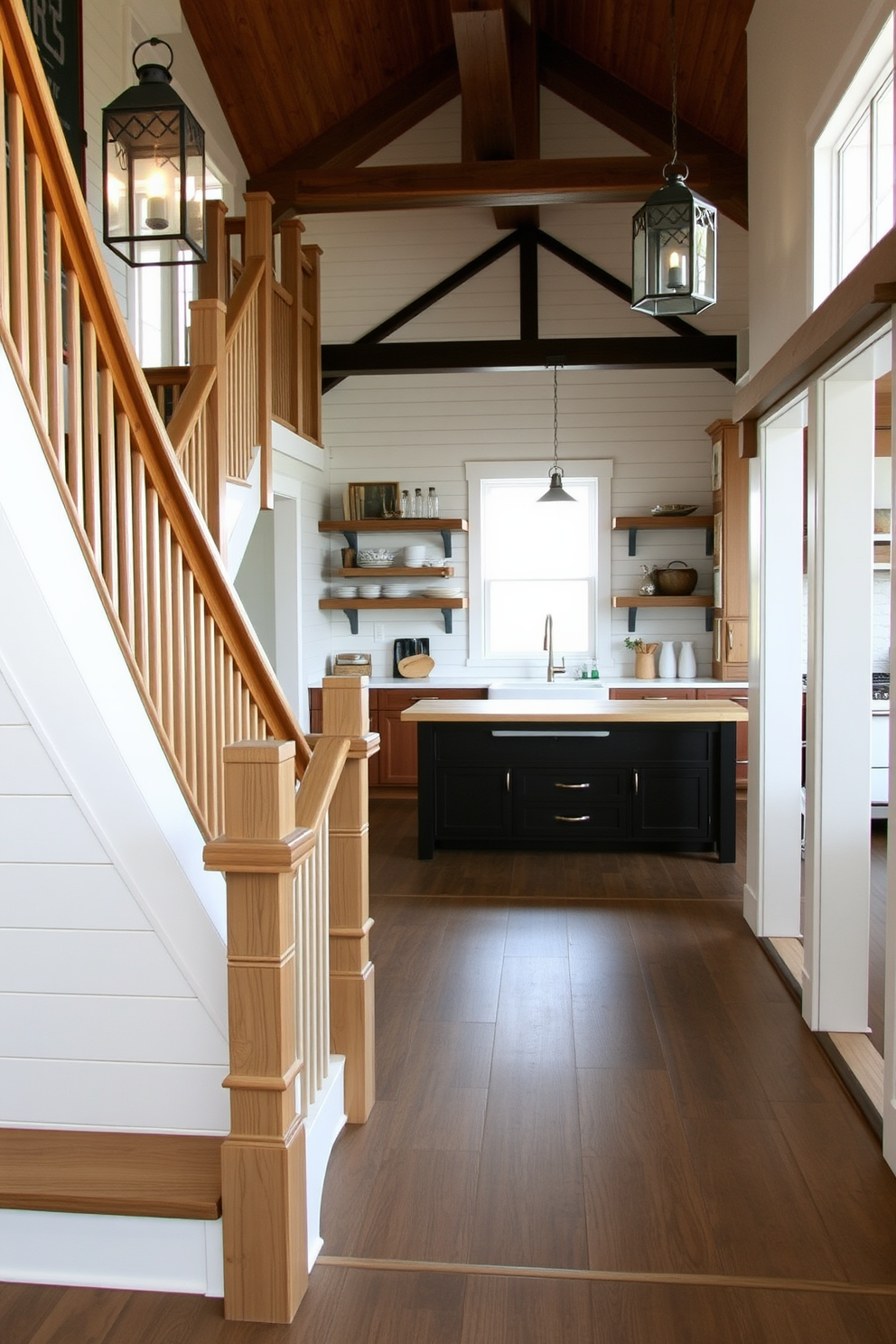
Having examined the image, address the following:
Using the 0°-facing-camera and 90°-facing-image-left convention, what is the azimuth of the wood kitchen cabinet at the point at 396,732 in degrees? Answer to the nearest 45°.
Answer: approximately 0°

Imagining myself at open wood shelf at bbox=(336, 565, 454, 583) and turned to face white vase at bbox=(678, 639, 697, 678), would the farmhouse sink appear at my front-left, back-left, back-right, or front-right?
front-right

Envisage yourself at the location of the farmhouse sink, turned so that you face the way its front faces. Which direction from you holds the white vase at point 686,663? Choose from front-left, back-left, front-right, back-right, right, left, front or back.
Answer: back-left

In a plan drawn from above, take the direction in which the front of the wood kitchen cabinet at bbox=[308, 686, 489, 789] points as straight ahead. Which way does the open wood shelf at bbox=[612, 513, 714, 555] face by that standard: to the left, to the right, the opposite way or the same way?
the same way

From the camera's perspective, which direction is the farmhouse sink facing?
toward the camera

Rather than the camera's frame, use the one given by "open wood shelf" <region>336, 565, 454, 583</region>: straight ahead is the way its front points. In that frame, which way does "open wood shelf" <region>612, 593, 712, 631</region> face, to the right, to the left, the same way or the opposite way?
the same way

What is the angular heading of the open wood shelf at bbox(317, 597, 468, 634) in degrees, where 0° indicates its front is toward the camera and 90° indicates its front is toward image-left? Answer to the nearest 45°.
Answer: approximately 0°

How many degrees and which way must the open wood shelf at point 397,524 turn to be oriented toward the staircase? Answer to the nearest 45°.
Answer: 0° — it already faces it

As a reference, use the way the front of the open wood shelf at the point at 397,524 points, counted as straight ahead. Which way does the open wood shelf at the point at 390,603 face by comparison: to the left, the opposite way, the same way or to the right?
the same way

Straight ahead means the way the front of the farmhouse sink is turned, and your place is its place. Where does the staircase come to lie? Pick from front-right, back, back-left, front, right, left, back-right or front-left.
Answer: front

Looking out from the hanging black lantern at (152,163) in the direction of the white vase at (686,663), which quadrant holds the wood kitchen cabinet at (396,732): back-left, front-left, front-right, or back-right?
front-left

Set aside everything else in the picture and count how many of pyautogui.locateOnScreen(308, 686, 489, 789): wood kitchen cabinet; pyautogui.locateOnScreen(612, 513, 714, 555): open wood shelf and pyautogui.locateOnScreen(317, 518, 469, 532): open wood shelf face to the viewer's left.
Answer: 0

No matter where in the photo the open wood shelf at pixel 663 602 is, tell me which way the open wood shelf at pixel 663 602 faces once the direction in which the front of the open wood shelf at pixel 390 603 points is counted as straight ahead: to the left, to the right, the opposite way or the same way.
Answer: the same way

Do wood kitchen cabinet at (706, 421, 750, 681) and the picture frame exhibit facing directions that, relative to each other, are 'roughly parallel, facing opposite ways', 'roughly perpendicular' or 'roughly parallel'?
roughly perpendicular

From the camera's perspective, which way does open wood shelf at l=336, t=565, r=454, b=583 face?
toward the camera

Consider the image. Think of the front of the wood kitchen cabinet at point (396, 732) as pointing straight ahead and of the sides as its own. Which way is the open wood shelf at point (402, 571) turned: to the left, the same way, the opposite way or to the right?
the same way

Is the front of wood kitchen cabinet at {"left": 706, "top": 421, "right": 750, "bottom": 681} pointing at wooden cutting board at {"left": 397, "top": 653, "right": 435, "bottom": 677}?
yes
